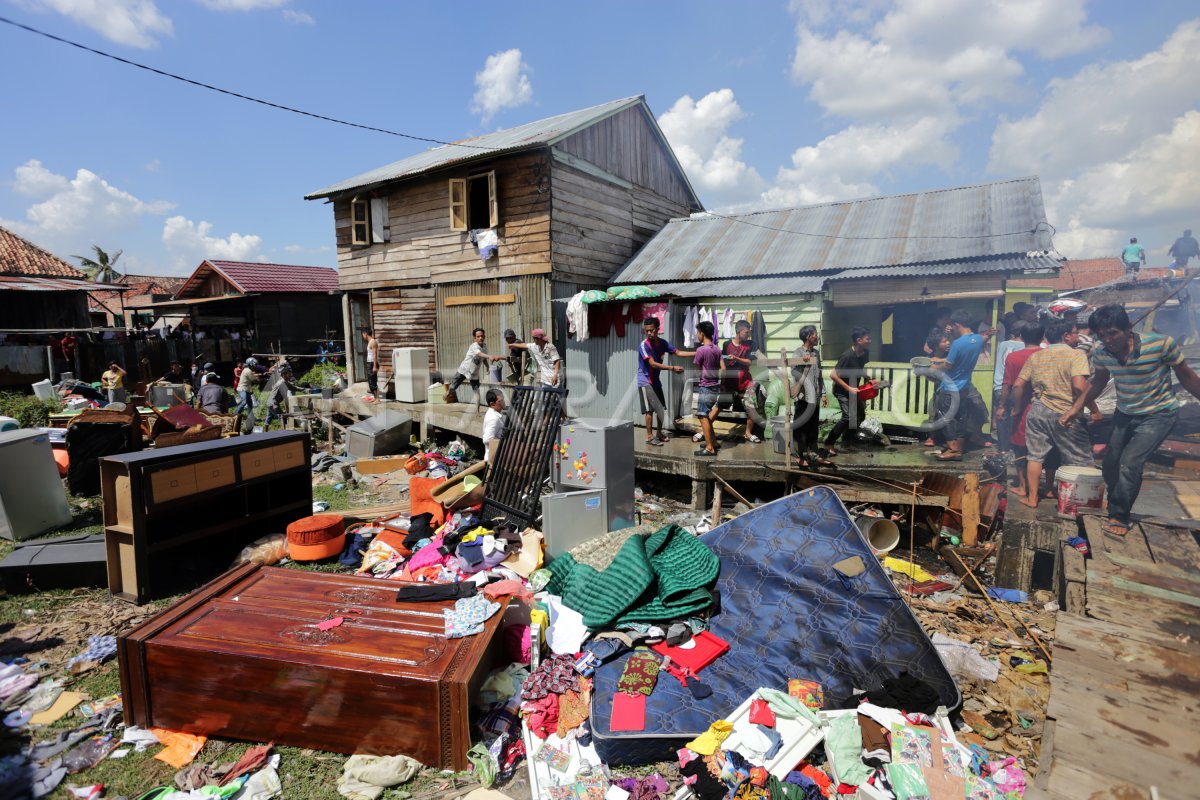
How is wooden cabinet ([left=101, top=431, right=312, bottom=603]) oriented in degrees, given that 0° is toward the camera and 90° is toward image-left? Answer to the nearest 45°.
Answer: approximately 315°

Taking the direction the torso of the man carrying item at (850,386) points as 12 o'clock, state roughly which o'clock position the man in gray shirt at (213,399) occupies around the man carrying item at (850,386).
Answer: the man in gray shirt at (213,399) is roughly at 6 o'clock from the man carrying item at (850,386).

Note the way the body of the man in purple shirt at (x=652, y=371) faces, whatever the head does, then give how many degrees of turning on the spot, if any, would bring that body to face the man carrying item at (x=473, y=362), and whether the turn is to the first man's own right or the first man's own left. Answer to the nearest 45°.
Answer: approximately 180°

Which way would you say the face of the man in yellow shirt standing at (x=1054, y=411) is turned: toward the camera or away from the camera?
away from the camera

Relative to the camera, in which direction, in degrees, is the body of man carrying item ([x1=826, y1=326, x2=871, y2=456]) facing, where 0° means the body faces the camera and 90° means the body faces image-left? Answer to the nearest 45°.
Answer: approximately 270°

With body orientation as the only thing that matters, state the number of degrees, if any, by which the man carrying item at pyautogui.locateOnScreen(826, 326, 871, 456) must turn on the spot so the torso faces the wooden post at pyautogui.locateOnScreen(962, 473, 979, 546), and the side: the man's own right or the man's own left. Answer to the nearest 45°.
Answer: approximately 45° to the man's own right

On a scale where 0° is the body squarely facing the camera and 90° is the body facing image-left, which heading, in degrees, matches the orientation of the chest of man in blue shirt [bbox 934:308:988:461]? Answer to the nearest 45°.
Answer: approximately 135°

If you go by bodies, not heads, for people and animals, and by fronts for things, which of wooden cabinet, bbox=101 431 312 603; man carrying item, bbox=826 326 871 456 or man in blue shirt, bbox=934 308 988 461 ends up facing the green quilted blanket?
the wooden cabinet

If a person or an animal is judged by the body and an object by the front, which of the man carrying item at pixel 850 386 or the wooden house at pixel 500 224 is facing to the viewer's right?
the man carrying item

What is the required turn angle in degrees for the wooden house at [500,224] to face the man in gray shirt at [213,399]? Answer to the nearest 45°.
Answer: approximately 45° to its right

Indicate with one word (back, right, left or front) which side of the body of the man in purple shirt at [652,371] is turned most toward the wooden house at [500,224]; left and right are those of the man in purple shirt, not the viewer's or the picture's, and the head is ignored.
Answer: back

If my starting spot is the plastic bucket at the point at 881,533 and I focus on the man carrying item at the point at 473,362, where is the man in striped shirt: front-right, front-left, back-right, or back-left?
back-right

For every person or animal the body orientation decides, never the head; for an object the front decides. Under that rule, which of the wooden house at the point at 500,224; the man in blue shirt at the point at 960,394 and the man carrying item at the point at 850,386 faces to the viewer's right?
the man carrying item

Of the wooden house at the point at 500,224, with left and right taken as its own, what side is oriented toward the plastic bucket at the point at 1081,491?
left
